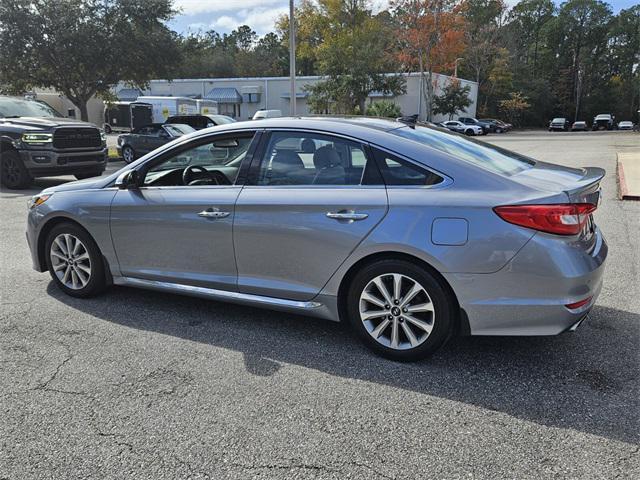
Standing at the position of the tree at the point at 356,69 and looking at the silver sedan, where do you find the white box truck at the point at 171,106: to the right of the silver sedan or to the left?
right

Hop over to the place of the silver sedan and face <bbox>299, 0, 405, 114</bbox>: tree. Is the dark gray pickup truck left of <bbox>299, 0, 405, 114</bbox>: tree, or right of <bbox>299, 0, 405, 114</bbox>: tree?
left

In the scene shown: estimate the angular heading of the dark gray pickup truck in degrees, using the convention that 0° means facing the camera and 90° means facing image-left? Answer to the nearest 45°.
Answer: approximately 315°

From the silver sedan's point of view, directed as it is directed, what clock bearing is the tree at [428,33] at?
The tree is roughly at 2 o'clock from the silver sedan.

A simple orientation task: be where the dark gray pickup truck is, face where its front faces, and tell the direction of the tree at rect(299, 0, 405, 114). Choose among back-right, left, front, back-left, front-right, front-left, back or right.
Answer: left

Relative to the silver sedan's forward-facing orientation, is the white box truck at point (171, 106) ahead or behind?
ahead

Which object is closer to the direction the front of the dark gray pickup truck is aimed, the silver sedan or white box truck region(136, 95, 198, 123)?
the silver sedan

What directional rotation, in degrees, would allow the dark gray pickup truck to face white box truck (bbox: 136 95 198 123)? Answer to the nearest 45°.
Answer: approximately 135° to its left

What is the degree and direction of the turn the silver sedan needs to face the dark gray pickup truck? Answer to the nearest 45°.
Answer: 0° — it already faces it

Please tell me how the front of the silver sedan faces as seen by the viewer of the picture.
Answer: facing away from the viewer and to the left of the viewer

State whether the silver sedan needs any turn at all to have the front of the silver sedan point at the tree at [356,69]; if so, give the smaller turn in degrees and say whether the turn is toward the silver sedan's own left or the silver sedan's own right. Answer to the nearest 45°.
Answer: approximately 45° to the silver sedan's own right
